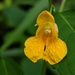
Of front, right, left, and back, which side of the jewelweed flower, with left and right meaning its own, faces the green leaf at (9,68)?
right

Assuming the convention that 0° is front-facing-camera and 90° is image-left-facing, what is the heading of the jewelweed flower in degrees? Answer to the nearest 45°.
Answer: approximately 0°
